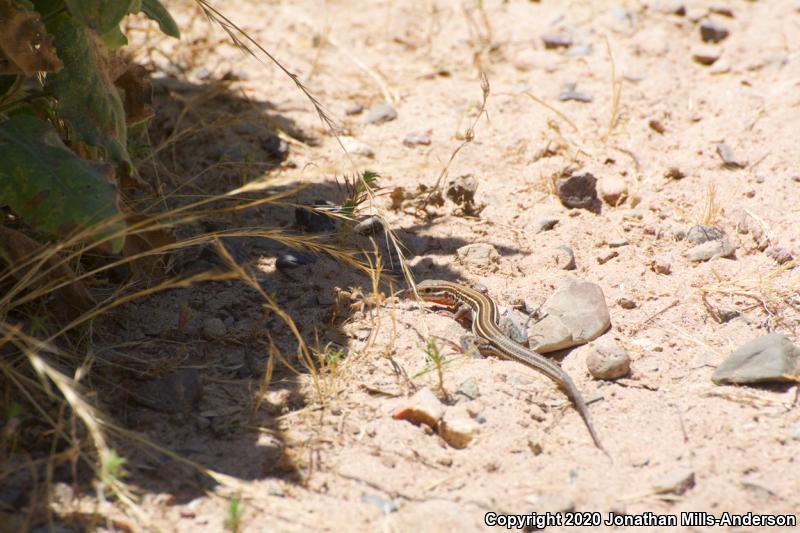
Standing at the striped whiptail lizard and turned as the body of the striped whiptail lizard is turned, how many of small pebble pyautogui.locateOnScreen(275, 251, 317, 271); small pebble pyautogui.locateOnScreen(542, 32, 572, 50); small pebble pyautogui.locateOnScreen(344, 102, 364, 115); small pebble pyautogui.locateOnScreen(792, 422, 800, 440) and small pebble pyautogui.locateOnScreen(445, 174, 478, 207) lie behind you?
1

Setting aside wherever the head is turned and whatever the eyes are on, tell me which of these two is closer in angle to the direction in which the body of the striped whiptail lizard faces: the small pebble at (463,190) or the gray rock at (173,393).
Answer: the small pebble

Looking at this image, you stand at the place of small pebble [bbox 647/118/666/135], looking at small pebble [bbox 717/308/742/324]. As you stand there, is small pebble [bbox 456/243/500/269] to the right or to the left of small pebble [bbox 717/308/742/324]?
right

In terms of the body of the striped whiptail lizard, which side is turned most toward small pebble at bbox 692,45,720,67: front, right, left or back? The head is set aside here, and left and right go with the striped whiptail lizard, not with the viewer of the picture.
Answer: right

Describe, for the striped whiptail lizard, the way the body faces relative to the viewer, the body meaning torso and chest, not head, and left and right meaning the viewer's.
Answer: facing away from the viewer and to the left of the viewer

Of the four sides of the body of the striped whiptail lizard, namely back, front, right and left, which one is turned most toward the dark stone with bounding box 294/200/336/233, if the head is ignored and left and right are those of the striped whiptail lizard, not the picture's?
front

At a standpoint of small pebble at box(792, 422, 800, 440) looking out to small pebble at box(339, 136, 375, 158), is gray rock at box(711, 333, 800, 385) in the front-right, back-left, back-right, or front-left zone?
front-right

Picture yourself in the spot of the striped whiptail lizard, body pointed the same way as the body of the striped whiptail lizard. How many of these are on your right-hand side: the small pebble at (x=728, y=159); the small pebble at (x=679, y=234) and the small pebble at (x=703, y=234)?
3

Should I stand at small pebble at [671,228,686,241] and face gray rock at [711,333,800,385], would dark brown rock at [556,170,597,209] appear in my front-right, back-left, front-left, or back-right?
back-right

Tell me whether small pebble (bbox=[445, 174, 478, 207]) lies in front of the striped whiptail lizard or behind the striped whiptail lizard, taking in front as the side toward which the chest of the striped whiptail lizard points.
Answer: in front

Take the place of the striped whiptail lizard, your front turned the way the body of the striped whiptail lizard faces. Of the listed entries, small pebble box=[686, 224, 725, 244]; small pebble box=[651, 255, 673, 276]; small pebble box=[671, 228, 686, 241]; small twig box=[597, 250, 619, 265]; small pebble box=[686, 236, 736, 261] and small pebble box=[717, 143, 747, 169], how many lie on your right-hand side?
6

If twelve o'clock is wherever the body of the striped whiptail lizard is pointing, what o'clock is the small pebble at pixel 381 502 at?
The small pebble is roughly at 8 o'clock from the striped whiptail lizard.

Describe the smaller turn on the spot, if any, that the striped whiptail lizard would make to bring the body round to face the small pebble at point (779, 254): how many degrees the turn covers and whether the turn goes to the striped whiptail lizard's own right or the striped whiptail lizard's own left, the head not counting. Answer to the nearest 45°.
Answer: approximately 90° to the striped whiptail lizard's own right
